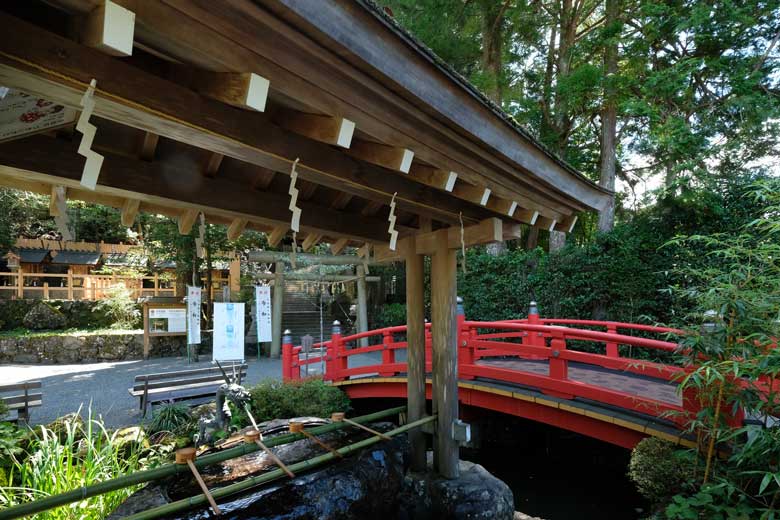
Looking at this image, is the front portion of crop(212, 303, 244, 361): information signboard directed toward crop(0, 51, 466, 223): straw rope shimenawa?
yes

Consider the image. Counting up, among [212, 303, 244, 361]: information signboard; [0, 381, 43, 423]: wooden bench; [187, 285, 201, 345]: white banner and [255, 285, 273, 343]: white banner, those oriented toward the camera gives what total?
3

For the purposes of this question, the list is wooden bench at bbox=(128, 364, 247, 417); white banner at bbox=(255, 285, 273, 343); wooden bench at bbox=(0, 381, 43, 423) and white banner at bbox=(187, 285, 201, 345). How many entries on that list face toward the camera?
2

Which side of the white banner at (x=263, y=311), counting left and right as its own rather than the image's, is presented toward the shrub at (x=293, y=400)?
front

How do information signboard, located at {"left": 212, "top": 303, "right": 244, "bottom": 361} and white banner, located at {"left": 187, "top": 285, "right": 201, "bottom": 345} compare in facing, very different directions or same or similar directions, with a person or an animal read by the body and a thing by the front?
same or similar directions

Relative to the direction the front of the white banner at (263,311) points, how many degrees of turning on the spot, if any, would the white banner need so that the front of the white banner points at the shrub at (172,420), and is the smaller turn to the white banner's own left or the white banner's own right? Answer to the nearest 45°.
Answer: approximately 45° to the white banner's own right

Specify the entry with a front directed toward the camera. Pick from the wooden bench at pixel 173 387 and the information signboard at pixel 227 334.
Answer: the information signboard

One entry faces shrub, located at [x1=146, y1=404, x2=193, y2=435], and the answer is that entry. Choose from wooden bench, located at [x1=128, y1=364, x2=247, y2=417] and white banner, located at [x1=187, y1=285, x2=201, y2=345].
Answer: the white banner

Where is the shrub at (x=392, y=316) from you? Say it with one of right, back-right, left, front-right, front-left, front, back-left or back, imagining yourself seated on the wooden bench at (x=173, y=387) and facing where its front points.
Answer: right

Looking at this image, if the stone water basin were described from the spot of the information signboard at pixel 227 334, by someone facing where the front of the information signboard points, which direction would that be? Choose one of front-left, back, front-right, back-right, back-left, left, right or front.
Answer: front

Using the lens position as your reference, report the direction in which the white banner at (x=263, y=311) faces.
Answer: facing the viewer

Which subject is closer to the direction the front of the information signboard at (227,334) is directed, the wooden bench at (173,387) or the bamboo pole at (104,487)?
the bamboo pole

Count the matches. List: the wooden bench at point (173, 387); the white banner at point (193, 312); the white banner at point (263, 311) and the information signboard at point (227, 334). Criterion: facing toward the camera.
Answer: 3

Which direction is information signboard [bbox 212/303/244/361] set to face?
toward the camera
